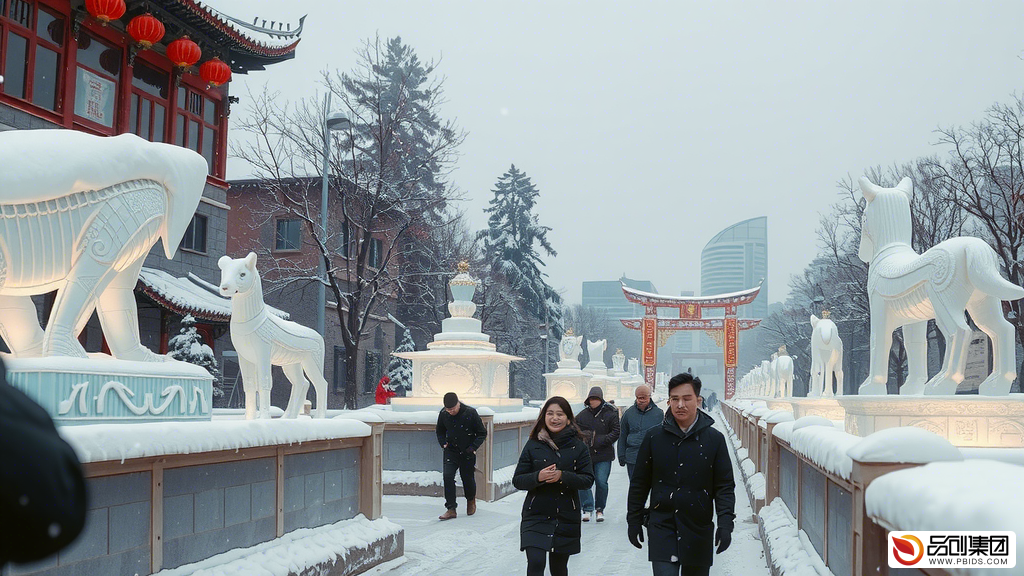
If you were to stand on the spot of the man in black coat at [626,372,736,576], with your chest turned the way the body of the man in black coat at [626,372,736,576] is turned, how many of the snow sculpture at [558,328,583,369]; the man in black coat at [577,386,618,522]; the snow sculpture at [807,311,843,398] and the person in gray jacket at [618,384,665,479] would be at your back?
4

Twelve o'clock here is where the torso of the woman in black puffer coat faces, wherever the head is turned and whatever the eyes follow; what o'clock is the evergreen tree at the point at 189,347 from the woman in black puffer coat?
The evergreen tree is roughly at 5 o'clock from the woman in black puffer coat.

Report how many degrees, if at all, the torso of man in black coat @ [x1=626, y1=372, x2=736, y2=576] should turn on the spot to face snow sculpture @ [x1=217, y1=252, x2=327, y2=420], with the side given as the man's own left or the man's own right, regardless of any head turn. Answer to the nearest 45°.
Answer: approximately 135° to the man's own right

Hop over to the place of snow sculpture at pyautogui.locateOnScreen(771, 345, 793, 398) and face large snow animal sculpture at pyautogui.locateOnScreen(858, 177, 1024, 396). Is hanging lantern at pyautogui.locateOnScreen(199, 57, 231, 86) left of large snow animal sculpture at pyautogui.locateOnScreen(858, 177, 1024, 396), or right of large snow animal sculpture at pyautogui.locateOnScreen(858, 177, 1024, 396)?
right

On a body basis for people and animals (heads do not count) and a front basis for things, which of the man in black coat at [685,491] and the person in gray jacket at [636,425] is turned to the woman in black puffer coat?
the person in gray jacket

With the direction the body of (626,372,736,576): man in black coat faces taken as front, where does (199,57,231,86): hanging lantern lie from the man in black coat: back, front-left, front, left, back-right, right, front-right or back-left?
back-right

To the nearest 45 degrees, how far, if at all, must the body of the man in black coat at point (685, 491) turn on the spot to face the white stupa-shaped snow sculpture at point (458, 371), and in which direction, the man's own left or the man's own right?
approximately 180°

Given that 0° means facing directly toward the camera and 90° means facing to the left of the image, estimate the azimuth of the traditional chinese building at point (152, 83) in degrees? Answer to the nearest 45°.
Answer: approximately 315°

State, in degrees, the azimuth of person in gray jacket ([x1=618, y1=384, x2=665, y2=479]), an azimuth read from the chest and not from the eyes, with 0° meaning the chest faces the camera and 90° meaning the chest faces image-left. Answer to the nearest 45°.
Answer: approximately 0°
